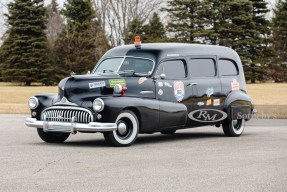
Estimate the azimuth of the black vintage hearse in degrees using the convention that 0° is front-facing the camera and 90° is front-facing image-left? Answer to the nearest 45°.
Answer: approximately 45°
